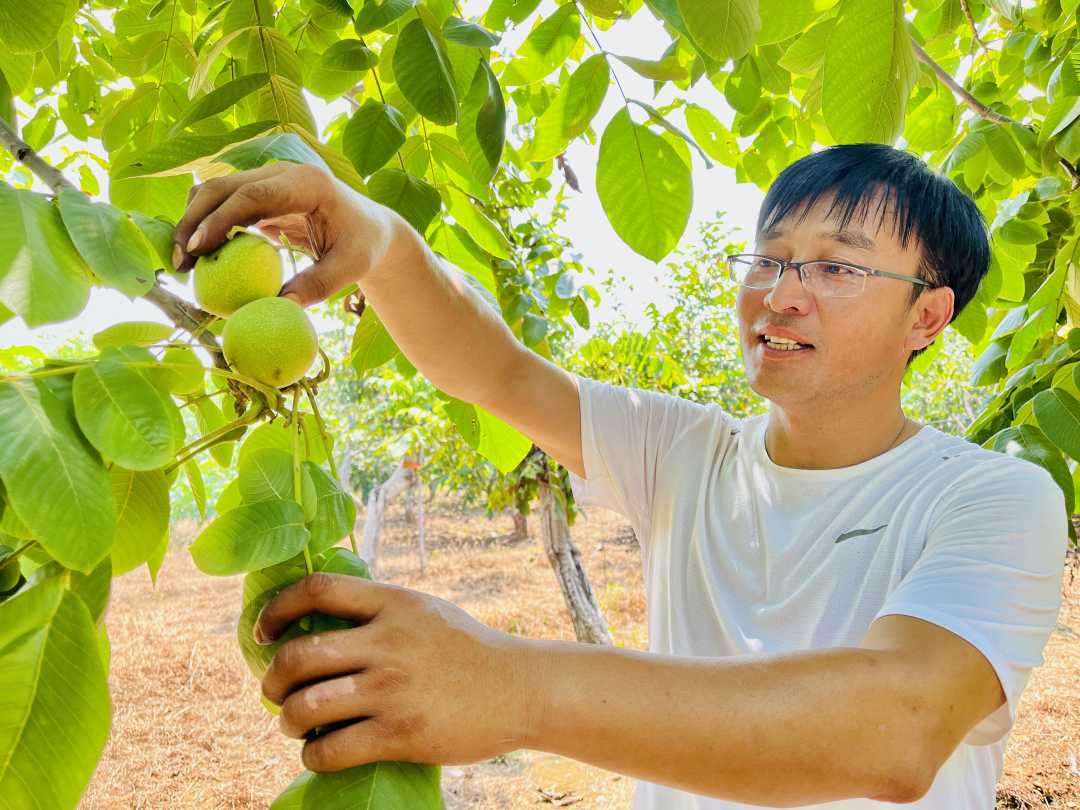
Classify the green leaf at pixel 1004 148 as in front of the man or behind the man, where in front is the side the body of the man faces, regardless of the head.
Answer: behind

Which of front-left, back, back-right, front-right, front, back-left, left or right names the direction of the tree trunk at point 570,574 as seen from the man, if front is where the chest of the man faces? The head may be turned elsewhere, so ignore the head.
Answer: back-right

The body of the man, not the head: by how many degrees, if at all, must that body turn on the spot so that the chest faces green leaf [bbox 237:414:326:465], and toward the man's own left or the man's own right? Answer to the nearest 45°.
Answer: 0° — they already face it

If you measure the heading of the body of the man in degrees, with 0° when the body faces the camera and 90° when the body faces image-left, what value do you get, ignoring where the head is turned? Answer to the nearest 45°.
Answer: approximately 45°
